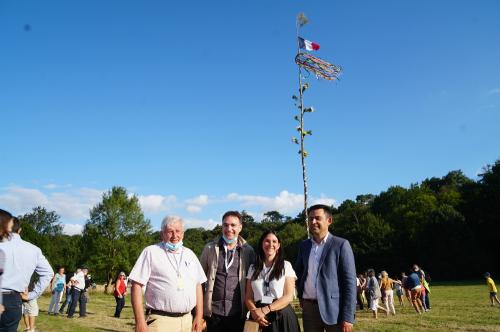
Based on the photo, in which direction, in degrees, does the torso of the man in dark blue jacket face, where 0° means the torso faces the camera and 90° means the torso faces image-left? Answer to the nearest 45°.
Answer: approximately 45°

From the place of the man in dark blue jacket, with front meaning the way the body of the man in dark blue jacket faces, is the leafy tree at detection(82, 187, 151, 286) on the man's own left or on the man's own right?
on the man's own right

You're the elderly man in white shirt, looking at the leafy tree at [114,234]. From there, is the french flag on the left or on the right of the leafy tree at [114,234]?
right

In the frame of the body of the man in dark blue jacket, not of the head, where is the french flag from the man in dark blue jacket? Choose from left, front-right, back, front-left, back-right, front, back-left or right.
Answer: back-right

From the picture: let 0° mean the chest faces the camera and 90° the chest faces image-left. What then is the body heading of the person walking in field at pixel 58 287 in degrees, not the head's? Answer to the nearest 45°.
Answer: approximately 315°
